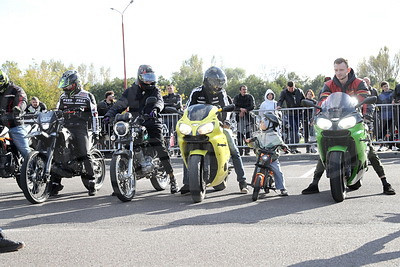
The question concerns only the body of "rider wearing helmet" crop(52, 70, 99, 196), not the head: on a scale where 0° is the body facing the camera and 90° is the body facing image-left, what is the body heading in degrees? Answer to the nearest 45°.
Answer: approximately 45°

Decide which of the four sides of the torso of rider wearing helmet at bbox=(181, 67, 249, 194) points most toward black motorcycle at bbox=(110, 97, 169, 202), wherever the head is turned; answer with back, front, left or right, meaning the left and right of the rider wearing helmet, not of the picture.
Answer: right

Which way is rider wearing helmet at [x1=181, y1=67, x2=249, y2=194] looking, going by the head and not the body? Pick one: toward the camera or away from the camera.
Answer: toward the camera

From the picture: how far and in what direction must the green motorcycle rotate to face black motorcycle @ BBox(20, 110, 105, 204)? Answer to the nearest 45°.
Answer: approximately 90° to its right

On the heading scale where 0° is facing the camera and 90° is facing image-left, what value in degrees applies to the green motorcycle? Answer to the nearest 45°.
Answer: approximately 0°

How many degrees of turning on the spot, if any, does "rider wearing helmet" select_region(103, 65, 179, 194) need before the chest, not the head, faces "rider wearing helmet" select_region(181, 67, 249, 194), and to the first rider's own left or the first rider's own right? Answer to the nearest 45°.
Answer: approximately 90° to the first rider's own left

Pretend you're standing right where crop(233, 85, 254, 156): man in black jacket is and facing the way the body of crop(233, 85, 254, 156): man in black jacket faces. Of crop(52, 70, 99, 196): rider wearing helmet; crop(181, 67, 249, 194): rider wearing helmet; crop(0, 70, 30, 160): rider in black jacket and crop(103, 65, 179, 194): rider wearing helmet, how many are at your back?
0

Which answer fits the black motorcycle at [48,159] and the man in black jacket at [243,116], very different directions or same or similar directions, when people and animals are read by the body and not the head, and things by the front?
same or similar directions

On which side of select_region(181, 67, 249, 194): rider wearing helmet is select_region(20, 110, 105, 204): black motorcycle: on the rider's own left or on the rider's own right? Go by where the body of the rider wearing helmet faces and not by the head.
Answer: on the rider's own right

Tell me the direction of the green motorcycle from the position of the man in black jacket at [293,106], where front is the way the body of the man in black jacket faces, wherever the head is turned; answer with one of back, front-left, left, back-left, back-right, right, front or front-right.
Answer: front

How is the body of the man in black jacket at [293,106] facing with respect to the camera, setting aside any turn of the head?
toward the camera

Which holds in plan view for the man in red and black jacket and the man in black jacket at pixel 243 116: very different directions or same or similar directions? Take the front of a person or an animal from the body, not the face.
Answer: same or similar directions

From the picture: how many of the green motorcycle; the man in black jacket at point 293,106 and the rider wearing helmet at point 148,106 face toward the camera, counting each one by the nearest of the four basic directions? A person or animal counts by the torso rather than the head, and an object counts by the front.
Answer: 3

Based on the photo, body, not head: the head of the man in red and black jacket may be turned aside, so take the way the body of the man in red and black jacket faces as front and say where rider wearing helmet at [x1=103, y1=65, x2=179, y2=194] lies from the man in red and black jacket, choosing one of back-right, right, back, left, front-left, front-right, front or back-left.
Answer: right

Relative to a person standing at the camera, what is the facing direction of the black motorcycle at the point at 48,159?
facing the viewer and to the left of the viewer

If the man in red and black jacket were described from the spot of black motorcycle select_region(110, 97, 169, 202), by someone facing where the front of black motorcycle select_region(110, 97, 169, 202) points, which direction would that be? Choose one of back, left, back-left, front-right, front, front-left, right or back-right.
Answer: back-left

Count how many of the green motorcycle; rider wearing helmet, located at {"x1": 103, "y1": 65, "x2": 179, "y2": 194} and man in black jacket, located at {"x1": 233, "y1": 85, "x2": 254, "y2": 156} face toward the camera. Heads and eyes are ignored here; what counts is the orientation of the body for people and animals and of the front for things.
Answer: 3
